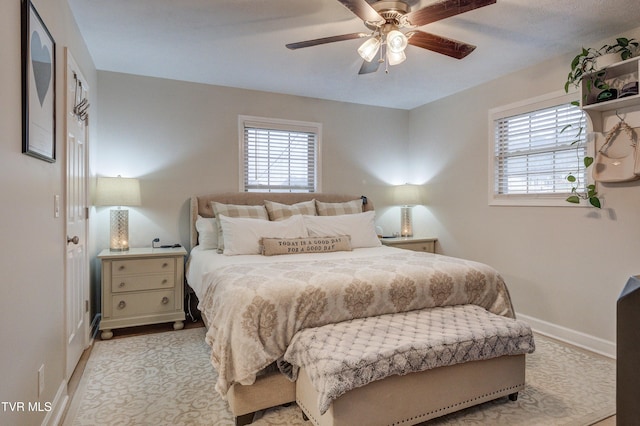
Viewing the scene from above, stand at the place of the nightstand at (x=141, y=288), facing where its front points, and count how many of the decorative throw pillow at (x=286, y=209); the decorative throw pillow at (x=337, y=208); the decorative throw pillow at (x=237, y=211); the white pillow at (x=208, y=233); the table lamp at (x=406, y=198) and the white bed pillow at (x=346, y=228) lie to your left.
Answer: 6

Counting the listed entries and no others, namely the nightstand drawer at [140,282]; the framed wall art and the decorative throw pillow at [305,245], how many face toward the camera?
2

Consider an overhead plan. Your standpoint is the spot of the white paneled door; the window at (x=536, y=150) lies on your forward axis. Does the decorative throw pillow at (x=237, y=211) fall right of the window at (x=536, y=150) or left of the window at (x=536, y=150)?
left

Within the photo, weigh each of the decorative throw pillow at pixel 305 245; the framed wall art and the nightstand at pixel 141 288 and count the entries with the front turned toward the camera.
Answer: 2

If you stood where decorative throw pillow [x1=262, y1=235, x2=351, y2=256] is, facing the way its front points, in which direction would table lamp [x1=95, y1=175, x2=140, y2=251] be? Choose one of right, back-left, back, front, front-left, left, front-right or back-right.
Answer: right

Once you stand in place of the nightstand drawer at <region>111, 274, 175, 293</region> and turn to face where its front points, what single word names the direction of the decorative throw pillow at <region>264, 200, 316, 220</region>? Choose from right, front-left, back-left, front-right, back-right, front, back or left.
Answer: left

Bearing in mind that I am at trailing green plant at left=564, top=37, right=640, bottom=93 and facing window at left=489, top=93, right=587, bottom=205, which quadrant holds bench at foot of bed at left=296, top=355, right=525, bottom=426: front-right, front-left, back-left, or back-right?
back-left

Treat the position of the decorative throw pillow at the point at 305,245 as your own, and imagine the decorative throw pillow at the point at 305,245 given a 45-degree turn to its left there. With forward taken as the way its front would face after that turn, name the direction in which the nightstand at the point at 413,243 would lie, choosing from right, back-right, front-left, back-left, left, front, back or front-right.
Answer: left

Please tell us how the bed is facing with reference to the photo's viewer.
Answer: facing the viewer and to the right of the viewer

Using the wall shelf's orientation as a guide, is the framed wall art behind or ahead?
ahead

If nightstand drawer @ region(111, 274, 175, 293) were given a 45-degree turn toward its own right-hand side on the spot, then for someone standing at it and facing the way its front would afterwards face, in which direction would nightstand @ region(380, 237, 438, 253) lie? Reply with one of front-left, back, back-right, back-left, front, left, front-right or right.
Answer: back-left

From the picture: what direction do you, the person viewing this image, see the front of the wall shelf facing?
facing the viewer and to the left of the viewer

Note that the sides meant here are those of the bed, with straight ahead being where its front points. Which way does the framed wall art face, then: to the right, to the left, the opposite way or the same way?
to the left

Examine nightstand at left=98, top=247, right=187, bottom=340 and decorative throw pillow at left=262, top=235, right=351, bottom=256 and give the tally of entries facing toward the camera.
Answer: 2

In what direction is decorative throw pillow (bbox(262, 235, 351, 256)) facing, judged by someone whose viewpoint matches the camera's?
facing the viewer

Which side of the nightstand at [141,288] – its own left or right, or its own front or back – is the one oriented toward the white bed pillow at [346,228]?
left

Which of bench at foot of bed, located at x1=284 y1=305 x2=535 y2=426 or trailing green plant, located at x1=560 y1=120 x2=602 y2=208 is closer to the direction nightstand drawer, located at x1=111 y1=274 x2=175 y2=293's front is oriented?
the bench at foot of bed

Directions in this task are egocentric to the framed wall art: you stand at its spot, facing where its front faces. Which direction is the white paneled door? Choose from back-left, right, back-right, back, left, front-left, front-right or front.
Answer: left

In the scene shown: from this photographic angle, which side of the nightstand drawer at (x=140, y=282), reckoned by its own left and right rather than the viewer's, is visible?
front
